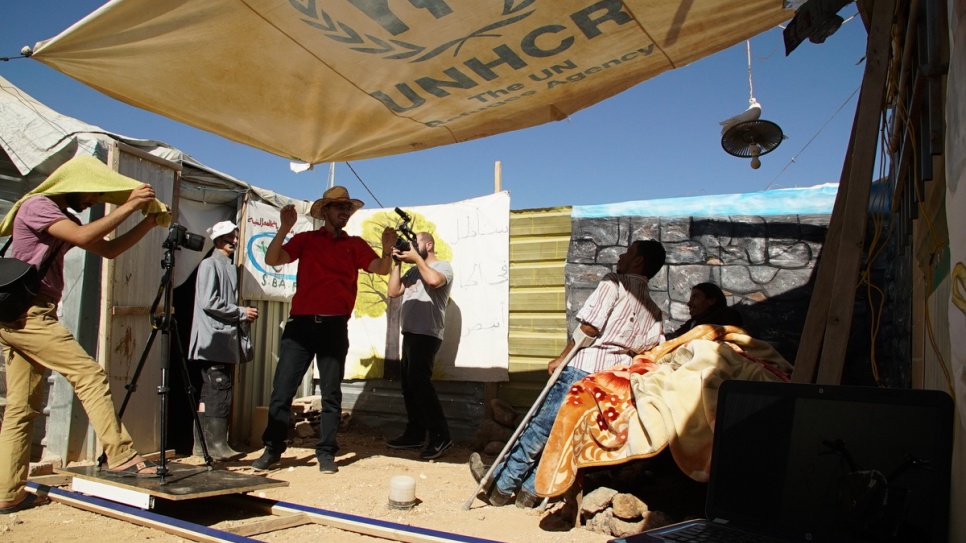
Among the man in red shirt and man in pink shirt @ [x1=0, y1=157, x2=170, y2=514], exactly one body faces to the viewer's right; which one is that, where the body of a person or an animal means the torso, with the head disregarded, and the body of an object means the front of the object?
the man in pink shirt

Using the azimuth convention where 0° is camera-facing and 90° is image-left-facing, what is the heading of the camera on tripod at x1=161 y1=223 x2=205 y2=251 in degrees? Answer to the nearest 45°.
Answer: approximately 270°

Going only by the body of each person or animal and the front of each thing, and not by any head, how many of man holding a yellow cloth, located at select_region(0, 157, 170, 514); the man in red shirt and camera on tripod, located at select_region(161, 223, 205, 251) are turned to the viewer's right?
2

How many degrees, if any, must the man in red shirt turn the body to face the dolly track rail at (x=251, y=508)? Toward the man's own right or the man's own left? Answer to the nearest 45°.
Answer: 0° — they already face it

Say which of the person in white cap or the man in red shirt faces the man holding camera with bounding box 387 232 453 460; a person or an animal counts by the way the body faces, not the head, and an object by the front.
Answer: the person in white cap

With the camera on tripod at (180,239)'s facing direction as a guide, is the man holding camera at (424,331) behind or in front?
in front

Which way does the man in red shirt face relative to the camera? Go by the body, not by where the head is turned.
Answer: toward the camera

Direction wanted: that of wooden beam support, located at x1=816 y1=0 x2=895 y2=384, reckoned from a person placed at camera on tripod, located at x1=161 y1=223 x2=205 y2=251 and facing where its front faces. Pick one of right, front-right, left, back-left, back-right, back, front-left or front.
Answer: front-right

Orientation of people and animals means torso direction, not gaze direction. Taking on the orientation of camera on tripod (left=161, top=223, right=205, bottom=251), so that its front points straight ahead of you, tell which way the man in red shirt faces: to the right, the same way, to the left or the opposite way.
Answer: to the right

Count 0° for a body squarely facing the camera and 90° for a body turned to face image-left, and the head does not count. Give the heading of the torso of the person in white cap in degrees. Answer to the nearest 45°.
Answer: approximately 270°

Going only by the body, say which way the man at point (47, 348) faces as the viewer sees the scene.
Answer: to the viewer's right

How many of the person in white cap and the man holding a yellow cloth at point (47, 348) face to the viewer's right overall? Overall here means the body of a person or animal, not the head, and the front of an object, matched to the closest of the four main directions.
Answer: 2

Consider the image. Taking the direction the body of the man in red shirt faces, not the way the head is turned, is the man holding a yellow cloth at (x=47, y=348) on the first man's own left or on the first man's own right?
on the first man's own right

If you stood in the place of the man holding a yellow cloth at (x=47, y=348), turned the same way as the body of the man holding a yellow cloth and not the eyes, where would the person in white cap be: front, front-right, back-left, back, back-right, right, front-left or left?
front-left
